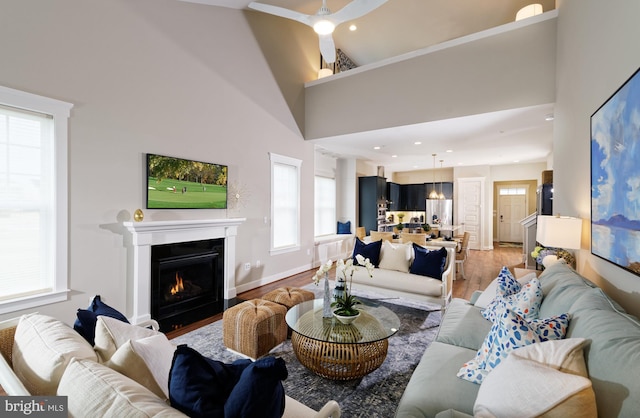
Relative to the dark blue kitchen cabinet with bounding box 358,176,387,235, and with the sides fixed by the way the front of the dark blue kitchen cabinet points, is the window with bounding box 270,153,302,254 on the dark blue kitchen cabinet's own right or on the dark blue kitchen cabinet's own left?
on the dark blue kitchen cabinet's own right

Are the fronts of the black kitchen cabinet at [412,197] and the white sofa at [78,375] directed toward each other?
yes

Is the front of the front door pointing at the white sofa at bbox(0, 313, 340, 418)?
yes

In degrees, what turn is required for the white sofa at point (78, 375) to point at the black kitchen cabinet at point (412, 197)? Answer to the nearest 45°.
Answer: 0° — it already faces it

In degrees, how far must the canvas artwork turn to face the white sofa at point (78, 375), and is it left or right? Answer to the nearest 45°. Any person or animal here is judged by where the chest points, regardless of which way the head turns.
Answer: approximately 45° to its left

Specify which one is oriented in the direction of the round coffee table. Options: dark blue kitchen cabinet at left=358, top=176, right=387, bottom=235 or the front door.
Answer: the front door

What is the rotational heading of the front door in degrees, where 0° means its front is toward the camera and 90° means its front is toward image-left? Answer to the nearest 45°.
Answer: approximately 0°

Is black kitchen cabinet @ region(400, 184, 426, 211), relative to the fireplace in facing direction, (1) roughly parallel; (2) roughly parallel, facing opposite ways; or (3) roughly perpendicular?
roughly perpendicular

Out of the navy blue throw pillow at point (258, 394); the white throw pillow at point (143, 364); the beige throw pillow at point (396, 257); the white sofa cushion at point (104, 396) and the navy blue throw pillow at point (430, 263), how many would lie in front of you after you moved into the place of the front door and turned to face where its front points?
5

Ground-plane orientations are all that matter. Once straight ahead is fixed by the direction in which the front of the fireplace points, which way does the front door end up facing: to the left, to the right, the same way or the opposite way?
to the right
